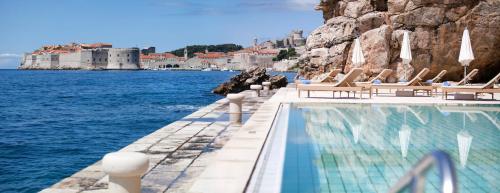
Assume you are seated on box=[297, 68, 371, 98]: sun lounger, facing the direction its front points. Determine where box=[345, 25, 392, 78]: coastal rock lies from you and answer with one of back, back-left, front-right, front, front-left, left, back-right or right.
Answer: right

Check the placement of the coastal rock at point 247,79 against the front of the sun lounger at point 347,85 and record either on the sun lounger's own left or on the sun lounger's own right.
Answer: on the sun lounger's own right

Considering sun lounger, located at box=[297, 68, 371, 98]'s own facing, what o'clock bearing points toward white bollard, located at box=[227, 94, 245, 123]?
The white bollard is roughly at 10 o'clock from the sun lounger.

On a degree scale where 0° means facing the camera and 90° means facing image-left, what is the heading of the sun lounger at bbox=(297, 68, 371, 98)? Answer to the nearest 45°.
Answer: approximately 90°

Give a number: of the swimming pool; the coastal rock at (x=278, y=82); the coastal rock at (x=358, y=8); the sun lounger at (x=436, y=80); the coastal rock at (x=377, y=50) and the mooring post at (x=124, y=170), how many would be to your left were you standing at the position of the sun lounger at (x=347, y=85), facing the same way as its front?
2

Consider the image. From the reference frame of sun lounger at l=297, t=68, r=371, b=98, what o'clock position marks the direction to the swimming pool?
The swimming pool is roughly at 9 o'clock from the sun lounger.

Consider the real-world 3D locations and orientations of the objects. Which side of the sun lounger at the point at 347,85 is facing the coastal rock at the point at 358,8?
right

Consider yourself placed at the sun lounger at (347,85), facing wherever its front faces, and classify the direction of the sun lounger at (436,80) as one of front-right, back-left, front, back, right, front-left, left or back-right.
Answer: back-right

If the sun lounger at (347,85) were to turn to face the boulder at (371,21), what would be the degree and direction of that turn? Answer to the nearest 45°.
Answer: approximately 90° to its right

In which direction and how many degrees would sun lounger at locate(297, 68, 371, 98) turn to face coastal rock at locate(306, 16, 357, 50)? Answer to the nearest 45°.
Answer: approximately 90° to its right
